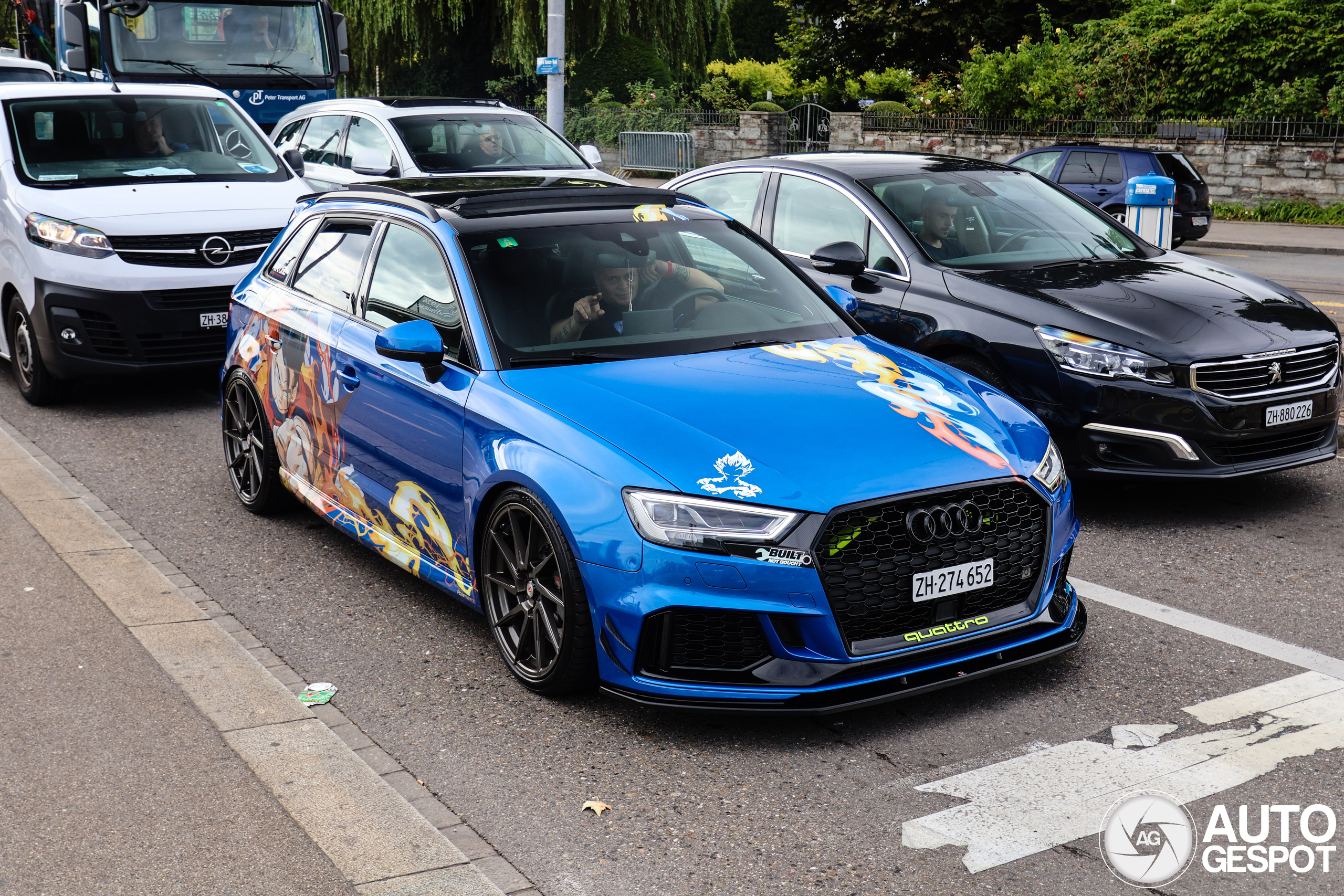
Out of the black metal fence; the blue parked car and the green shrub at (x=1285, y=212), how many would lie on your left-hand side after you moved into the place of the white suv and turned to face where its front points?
3

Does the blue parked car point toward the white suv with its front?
no

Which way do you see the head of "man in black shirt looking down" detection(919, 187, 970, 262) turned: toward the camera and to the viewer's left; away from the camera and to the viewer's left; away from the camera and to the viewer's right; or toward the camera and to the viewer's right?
toward the camera and to the viewer's right

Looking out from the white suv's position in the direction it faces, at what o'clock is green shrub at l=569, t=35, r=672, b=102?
The green shrub is roughly at 8 o'clock from the white suv.

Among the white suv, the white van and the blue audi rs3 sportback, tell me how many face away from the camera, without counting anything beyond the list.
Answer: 0

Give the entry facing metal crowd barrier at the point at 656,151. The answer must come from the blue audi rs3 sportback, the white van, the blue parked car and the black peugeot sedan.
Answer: the blue parked car

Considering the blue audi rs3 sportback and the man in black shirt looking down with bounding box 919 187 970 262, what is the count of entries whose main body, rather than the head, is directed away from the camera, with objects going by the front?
0

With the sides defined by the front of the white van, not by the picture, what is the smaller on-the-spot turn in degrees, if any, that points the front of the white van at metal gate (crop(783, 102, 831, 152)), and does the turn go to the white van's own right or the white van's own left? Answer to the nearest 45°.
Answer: approximately 90° to the white van's own left

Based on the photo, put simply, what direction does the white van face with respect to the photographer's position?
facing the viewer and to the right of the viewer

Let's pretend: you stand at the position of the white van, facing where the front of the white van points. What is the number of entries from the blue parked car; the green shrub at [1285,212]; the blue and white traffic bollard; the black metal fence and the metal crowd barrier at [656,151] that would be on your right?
0

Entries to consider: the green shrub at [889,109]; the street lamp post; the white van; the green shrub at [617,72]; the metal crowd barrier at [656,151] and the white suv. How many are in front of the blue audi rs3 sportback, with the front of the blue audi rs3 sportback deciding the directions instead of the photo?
0

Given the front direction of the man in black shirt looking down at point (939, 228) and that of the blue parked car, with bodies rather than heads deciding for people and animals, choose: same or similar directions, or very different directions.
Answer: very different directions

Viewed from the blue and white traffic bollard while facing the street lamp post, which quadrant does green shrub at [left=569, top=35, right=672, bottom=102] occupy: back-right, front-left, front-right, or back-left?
front-right

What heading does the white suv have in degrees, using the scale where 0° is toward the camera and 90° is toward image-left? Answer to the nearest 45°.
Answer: approximately 315°

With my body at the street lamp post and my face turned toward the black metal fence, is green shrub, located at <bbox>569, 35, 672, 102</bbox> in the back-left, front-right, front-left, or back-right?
front-left

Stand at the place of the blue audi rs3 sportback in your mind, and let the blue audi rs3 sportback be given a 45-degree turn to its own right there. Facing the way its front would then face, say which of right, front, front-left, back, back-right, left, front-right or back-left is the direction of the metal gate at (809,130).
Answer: back
